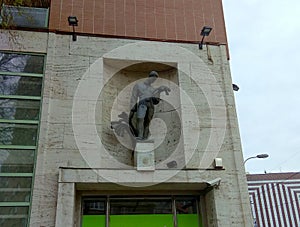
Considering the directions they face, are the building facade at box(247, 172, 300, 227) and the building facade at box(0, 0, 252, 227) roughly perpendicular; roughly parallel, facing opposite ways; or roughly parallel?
roughly parallel

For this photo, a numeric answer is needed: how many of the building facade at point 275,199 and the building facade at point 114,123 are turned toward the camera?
2

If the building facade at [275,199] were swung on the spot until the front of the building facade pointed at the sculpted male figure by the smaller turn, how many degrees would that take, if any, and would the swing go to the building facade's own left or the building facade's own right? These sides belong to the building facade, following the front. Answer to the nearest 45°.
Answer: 0° — it already faces it

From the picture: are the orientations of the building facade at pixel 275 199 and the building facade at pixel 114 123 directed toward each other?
no

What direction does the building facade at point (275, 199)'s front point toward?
toward the camera

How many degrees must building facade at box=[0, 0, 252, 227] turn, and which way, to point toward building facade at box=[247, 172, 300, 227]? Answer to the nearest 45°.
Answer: approximately 135° to its left

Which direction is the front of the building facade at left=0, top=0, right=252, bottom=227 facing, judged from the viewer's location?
facing the viewer

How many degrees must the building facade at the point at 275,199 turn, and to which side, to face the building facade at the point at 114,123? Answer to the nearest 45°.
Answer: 0° — it already faces it
